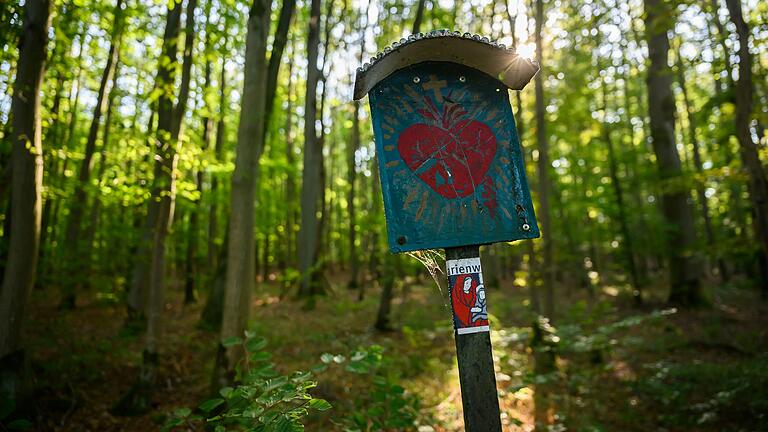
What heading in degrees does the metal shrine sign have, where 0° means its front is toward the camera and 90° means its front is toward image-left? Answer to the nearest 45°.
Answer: approximately 0°

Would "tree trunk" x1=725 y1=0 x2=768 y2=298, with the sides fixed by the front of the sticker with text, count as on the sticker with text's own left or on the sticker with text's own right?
on the sticker with text's own left

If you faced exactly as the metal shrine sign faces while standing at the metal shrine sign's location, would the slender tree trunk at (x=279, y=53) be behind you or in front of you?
behind

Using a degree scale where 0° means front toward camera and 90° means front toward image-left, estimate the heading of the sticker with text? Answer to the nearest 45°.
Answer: approximately 0°

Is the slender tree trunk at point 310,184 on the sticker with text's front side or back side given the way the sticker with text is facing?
on the back side

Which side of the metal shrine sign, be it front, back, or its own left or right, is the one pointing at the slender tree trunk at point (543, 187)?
back

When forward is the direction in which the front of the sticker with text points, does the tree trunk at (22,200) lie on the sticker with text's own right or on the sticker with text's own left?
on the sticker with text's own right

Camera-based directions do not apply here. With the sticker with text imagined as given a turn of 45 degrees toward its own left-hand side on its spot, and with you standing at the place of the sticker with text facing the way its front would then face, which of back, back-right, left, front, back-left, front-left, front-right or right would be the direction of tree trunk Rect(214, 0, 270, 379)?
back

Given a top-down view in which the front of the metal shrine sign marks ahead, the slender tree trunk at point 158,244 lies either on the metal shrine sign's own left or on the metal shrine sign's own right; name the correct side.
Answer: on the metal shrine sign's own right

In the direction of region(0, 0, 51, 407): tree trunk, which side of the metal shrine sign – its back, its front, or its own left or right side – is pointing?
right

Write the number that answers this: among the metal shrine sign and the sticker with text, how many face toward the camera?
2
